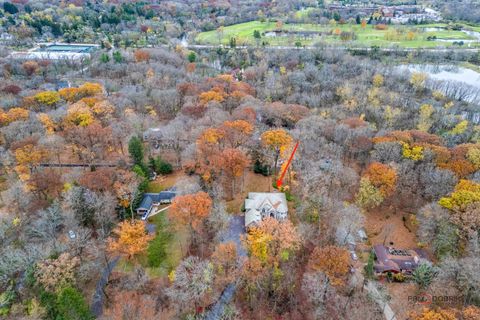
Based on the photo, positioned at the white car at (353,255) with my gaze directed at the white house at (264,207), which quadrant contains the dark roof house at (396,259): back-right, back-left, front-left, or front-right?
back-right

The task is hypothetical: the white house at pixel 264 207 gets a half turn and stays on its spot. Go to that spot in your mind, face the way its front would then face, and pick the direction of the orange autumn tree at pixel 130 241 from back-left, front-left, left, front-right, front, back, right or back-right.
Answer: back-left

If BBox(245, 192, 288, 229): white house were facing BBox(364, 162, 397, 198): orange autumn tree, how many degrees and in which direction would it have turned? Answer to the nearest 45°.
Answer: approximately 90° to its left

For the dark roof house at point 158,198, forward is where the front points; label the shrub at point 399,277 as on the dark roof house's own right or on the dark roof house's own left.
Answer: on the dark roof house's own left

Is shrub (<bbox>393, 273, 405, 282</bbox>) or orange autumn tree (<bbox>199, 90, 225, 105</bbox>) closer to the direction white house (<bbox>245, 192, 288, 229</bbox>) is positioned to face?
the shrub

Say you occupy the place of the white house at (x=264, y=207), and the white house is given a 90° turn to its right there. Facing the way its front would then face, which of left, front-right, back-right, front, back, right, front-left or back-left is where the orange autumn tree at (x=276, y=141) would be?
right

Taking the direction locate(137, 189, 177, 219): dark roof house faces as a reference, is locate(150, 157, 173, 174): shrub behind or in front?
behind

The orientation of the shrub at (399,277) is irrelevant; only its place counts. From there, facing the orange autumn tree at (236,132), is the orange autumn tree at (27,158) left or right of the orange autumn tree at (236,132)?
left

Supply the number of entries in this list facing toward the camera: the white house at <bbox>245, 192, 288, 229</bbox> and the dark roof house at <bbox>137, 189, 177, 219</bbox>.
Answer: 2

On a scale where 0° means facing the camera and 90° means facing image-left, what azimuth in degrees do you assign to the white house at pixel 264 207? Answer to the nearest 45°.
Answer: approximately 0°

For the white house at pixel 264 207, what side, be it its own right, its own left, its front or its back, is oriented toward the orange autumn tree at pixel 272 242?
front

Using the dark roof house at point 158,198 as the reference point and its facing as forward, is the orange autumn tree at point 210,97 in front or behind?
behind
